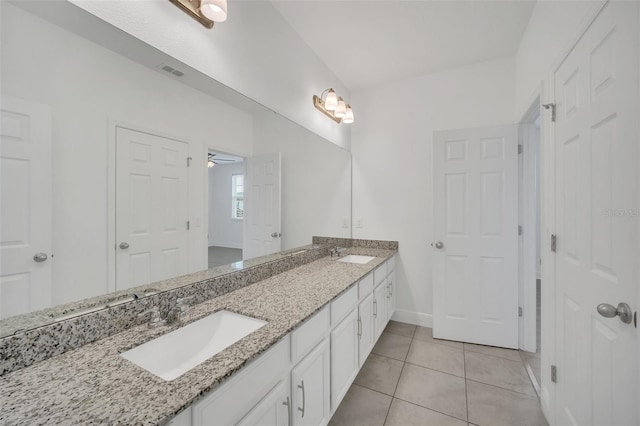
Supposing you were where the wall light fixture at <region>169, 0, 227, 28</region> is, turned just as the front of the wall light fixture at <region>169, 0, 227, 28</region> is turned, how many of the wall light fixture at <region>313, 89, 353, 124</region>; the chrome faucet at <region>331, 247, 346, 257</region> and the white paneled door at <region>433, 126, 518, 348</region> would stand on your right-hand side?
0

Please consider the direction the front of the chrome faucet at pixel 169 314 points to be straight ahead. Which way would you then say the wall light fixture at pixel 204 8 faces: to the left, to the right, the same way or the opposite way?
the same way

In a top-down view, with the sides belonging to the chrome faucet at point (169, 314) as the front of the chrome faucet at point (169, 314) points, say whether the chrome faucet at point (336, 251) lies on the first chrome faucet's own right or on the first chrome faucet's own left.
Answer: on the first chrome faucet's own left

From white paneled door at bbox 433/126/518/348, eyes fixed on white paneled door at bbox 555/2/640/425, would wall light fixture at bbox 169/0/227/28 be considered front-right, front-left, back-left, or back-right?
front-right

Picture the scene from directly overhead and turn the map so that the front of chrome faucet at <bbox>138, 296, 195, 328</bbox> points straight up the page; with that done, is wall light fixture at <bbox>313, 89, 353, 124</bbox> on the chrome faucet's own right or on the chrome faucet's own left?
on the chrome faucet's own left

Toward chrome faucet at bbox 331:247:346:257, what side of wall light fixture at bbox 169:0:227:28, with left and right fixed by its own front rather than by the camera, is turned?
left

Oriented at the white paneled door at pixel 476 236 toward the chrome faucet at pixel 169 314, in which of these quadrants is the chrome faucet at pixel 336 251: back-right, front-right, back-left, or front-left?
front-right

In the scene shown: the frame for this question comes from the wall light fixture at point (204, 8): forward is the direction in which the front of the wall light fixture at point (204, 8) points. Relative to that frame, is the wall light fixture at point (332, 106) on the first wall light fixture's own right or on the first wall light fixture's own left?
on the first wall light fixture's own left

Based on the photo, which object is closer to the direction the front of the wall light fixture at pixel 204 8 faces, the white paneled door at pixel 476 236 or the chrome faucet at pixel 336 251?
the white paneled door

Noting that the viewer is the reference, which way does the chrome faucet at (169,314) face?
facing the viewer and to the right of the viewer

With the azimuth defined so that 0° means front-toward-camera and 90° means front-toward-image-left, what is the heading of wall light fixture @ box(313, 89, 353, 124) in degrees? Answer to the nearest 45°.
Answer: approximately 315°

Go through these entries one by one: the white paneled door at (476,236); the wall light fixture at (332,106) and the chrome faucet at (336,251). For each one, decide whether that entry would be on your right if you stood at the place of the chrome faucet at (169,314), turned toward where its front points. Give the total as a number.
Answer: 0
